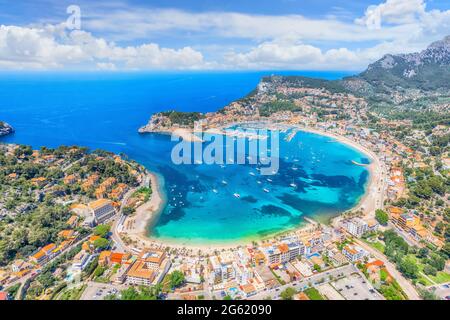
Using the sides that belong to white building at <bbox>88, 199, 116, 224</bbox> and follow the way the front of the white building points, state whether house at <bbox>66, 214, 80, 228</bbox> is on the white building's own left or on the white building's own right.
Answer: on the white building's own right

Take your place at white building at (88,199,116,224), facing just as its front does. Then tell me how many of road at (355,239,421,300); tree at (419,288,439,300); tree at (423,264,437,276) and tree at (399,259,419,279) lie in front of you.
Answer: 4

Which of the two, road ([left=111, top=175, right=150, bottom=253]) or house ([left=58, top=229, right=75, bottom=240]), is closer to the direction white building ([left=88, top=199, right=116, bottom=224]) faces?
the road

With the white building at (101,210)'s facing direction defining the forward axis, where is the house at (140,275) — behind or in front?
in front

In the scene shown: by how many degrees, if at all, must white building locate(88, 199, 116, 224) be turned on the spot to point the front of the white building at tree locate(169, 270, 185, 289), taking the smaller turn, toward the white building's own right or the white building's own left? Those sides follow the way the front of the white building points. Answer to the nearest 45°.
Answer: approximately 45° to the white building's own right

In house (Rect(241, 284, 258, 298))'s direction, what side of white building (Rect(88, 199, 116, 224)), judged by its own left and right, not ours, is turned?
front

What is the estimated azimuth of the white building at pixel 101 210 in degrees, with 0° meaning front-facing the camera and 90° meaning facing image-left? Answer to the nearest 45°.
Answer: approximately 315°

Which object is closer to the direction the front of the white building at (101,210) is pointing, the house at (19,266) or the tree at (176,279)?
the tree

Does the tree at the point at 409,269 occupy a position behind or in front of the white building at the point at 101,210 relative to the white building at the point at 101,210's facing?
in front

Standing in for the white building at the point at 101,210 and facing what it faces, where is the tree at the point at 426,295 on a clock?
The tree is roughly at 12 o'clock from the white building.

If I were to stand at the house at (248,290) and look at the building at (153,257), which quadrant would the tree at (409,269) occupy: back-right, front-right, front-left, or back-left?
back-right

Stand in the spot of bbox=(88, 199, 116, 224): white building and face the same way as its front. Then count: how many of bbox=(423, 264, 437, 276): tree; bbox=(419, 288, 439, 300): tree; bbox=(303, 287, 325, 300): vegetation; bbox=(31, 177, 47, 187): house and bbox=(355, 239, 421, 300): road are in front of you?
4

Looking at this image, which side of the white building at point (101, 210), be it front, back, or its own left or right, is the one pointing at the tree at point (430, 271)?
front

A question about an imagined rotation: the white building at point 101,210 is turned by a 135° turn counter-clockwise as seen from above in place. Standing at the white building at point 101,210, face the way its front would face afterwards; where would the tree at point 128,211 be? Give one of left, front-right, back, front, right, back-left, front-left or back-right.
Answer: right

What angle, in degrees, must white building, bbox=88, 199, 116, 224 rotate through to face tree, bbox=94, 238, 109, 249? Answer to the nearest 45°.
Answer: approximately 45° to its right

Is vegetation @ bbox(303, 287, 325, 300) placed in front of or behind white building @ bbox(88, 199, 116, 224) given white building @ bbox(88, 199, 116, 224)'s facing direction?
in front

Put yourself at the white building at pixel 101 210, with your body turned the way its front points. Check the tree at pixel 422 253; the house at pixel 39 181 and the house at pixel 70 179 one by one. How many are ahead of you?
1
